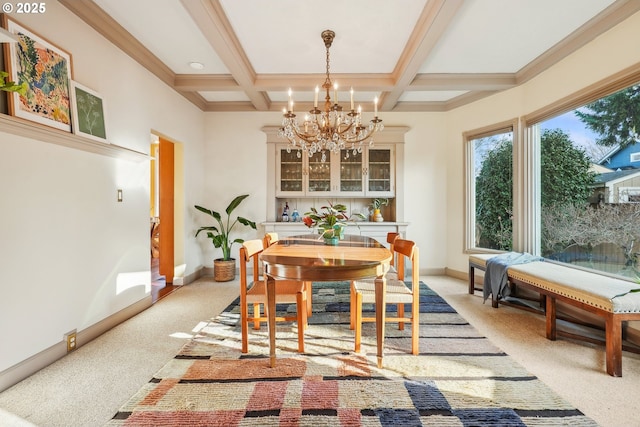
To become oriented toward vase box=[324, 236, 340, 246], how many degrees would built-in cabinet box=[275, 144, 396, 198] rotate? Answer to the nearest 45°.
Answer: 0° — it already faces it

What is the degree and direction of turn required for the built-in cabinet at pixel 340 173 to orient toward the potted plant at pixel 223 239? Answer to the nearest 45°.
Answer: approximately 90° to its right

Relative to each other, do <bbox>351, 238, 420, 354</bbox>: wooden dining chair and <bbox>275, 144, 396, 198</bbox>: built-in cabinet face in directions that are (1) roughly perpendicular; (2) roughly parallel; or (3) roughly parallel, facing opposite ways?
roughly perpendicular

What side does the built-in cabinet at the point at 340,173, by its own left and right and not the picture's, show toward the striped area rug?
front

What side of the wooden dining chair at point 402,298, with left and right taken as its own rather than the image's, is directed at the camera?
left

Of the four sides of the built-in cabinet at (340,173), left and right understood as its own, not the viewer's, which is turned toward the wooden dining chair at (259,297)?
front

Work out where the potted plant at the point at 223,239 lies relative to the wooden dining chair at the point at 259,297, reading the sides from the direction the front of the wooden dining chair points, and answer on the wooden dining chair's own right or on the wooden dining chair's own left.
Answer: on the wooden dining chair's own left

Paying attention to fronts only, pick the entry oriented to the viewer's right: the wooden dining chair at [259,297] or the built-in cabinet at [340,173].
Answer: the wooden dining chair

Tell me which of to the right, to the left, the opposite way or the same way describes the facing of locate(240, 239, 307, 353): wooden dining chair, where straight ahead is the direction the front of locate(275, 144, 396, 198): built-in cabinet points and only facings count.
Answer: to the left

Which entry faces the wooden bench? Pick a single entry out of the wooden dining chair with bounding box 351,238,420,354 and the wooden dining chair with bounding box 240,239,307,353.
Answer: the wooden dining chair with bounding box 240,239,307,353

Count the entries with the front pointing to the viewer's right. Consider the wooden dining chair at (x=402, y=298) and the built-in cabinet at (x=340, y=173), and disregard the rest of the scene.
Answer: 0

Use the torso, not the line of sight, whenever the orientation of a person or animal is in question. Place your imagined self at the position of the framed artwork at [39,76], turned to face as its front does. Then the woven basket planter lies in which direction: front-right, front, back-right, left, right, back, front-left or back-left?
left

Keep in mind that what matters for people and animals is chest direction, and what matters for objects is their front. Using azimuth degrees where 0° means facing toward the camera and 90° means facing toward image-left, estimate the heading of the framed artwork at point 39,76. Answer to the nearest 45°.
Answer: approximately 315°

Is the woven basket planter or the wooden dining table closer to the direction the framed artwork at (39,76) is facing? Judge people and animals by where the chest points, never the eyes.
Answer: the wooden dining table

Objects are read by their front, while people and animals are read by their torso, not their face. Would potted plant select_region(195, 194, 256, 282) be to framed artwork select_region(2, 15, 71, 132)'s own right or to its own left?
on its left

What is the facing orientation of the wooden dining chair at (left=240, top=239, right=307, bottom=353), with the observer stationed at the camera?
facing to the right of the viewer

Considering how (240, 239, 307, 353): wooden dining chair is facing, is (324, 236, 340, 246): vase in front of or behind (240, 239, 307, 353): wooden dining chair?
in front

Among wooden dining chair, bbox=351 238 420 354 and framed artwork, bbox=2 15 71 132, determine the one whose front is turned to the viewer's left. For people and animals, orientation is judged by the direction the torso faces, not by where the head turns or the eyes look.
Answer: the wooden dining chair
